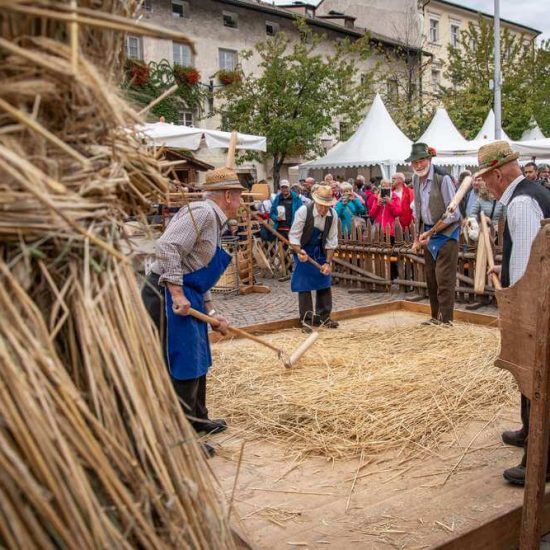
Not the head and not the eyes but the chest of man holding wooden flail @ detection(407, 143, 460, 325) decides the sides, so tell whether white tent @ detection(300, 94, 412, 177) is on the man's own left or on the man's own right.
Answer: on the man's own right

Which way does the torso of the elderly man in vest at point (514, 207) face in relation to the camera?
to the viewer's left

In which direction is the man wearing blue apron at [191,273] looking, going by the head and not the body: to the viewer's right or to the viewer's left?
to the viewer's right

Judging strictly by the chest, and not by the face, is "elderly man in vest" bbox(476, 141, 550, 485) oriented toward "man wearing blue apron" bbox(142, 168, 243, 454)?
yes

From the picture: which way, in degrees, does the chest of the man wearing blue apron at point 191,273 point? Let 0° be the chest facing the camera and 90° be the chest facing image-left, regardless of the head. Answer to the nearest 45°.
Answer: approximately 270°

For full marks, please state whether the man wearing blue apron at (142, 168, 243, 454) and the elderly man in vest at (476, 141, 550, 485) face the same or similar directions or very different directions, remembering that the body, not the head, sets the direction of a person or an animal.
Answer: very different directions

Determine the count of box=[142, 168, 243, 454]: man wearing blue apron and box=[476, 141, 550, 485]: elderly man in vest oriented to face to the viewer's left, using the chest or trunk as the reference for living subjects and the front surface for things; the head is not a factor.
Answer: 1

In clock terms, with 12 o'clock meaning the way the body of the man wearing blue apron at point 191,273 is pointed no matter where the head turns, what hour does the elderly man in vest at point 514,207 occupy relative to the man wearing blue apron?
The elderly man in vest is roughly at 1 o'clock from the man wearing blue apron.

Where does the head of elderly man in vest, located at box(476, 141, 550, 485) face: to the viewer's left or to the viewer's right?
to the viewer's left
